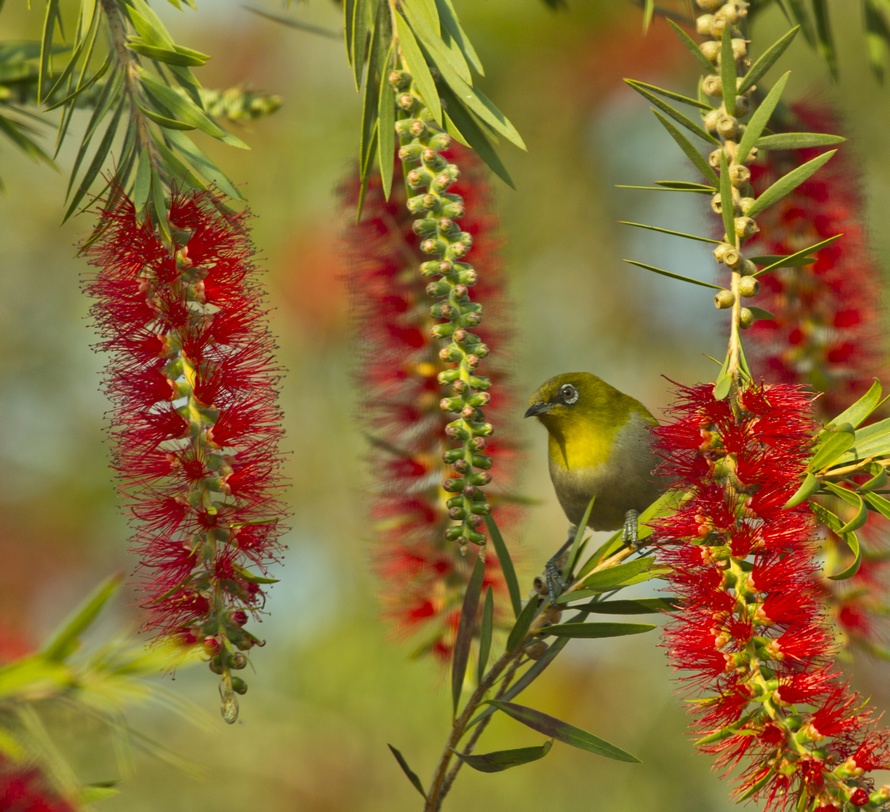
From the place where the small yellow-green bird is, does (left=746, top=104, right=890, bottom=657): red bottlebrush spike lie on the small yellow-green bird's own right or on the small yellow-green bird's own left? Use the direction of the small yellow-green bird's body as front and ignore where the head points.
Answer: on the small yellow-green bird's own left

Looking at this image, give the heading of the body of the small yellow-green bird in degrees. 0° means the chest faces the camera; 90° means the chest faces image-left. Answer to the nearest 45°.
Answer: approximately 45°
